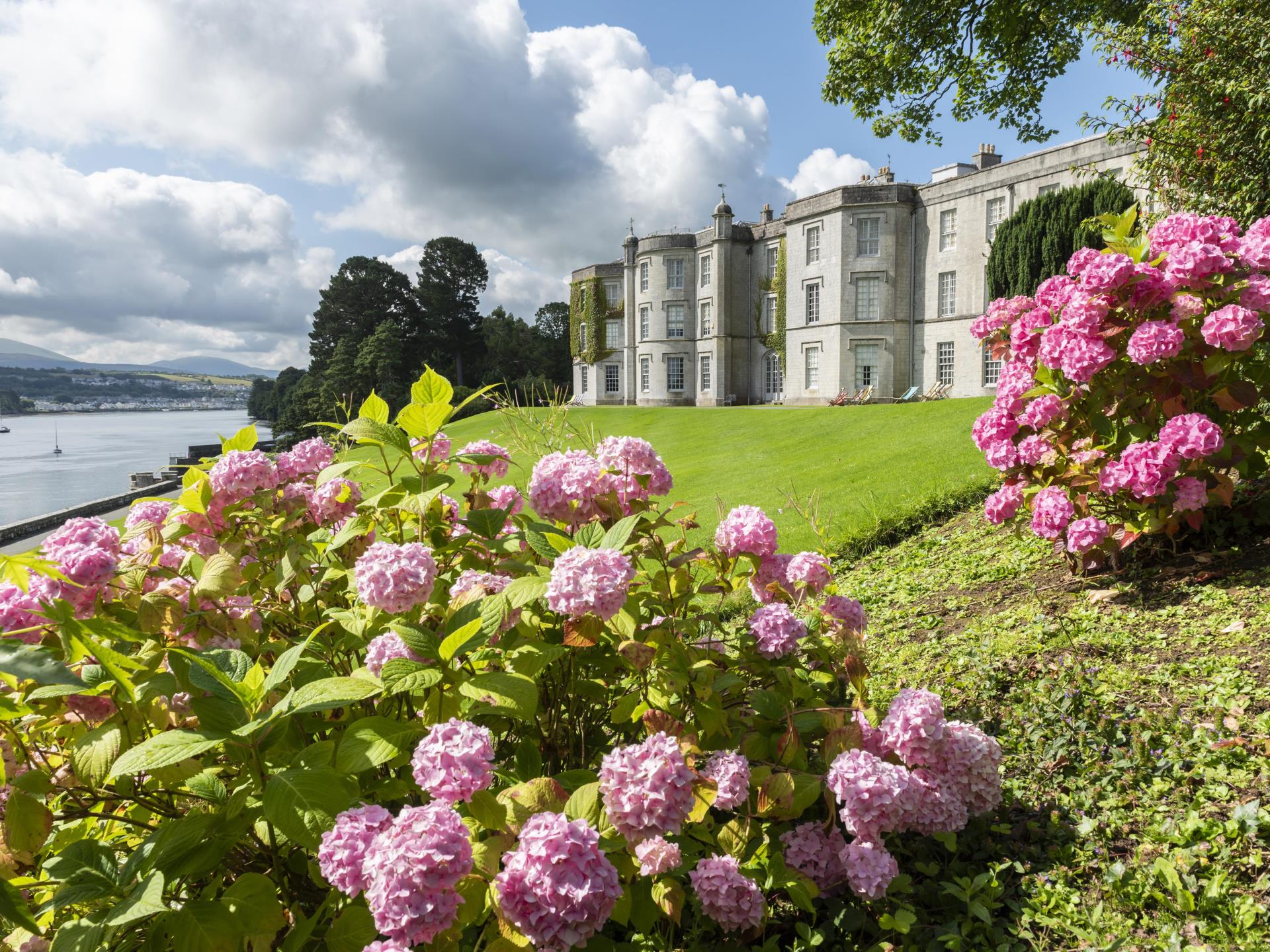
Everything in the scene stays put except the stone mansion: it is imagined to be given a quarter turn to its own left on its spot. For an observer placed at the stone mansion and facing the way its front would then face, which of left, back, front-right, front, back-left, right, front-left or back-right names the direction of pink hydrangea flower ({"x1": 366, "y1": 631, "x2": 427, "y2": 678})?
front-right

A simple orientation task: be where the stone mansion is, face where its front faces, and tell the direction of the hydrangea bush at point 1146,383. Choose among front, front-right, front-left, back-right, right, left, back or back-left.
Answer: front-left

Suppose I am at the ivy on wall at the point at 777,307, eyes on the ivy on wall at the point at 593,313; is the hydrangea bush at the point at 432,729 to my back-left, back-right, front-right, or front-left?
back-left

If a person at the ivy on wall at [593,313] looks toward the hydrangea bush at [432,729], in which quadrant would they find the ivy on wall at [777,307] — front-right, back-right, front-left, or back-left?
front-left

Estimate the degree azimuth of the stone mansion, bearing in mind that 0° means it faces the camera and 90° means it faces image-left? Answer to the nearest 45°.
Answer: approximately 45°

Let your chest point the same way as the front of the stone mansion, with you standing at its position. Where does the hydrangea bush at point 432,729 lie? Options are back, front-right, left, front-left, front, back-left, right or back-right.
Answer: front-left
